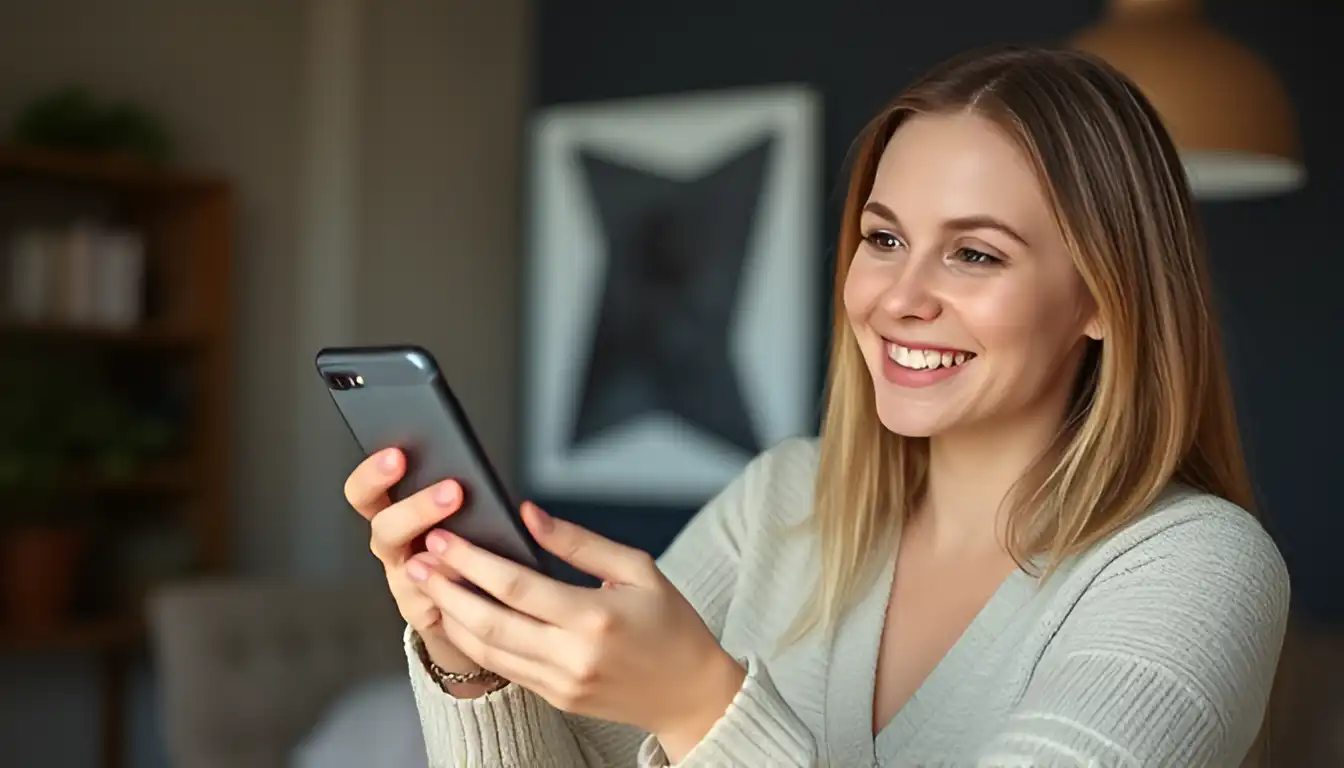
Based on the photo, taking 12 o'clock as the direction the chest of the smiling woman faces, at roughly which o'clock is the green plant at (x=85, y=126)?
The green plant is roughly at 3 o'clock from the smiling woman.

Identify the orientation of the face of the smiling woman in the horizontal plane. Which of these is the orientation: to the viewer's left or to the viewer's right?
to the viewer's left

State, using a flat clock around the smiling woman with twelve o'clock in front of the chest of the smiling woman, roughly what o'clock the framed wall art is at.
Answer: The framed wall art is roughly at 4 o'clock from the smiling woman.

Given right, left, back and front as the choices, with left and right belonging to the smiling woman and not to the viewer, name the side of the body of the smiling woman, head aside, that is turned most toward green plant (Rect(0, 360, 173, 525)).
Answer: right

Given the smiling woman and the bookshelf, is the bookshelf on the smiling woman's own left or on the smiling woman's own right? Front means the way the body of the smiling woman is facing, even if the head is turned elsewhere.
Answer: on the smiling woman's own right

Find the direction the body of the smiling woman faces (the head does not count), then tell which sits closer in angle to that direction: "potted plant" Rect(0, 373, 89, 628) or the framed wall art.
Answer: the potted plant

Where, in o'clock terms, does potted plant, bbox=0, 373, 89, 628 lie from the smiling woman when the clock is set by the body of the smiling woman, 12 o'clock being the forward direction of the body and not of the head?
The potted plant is roughly at 3 o'clock from the smiling woman.

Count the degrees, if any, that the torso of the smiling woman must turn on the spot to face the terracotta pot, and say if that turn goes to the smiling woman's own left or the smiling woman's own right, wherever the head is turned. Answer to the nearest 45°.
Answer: approximately 90° to the smiling woman's own right

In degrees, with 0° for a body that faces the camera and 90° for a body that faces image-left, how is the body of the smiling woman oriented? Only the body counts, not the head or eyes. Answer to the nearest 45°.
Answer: approximately 45°
